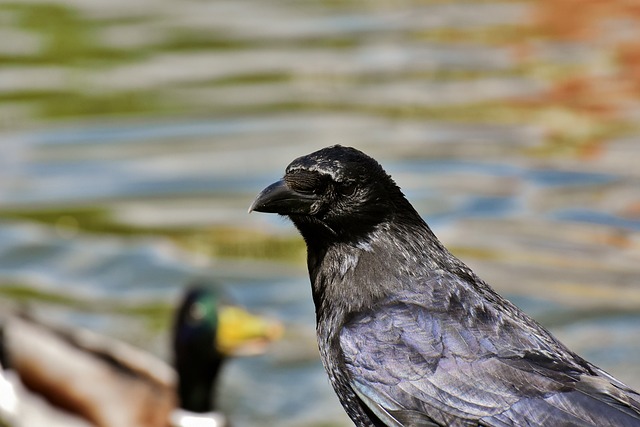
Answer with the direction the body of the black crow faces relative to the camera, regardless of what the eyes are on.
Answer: to the viewer's left

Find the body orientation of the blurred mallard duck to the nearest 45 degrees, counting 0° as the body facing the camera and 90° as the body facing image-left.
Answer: approximately 270°
